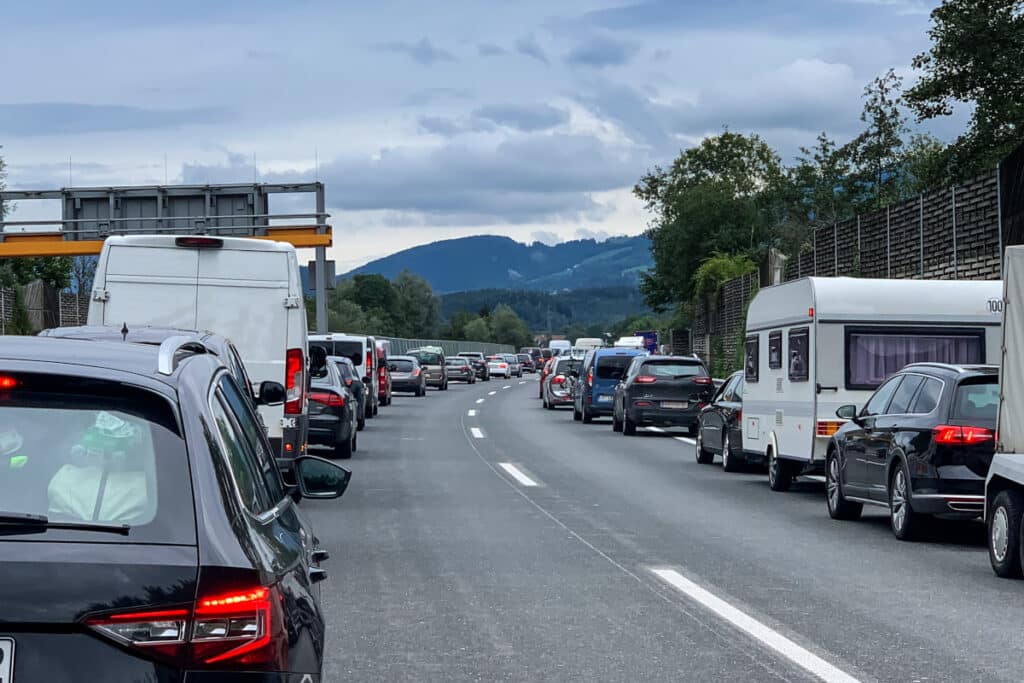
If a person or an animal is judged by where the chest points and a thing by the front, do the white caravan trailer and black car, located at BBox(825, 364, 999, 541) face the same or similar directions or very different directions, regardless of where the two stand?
same or similar directions

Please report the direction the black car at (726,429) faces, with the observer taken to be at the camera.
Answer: facing away from the viewer and to the left of the viewer

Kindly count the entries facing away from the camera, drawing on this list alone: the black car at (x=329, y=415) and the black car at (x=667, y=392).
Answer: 2

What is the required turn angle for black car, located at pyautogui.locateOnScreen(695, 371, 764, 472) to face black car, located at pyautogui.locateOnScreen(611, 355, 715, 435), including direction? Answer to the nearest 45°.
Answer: approximately 45° to its right

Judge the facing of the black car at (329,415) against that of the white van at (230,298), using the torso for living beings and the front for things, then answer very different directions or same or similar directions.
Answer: same or similar directions

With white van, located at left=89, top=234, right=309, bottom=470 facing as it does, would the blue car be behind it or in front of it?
in front

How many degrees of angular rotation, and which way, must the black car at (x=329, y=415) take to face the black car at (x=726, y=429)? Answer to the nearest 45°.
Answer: approximately 90° to its right

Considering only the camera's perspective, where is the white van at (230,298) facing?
facing away from the viewer

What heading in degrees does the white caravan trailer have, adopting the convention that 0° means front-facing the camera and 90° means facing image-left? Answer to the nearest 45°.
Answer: approximately 135°

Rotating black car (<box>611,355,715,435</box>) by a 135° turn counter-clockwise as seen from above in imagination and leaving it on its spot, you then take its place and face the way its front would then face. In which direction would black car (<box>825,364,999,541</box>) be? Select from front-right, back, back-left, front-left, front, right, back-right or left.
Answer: front-left

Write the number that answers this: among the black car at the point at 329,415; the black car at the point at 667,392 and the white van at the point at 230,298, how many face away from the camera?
3

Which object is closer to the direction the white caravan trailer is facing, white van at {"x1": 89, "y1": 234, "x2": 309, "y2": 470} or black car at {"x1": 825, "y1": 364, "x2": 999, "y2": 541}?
the white van

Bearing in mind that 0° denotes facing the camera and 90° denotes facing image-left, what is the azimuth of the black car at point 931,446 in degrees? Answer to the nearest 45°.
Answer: approximately 135°

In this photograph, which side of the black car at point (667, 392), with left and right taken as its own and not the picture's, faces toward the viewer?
back

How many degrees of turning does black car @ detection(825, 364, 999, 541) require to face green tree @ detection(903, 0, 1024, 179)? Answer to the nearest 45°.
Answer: approximately 45° to its right
